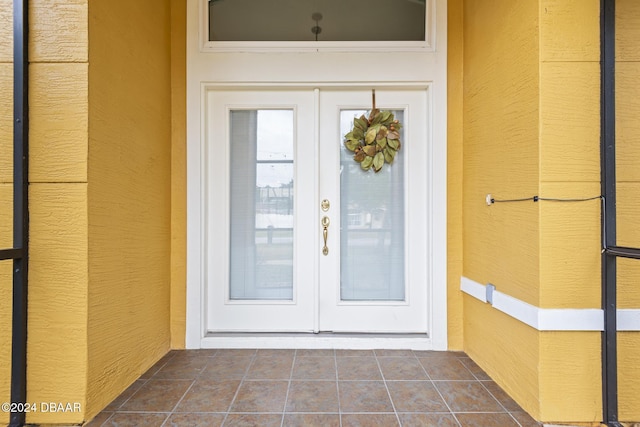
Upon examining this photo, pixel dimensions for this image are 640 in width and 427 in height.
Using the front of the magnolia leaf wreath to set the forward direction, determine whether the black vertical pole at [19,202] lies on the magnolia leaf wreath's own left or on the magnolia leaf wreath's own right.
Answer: on the magnolia leaf wreath's own right

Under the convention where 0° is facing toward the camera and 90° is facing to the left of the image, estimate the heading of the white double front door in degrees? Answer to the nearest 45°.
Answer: approximately 0°

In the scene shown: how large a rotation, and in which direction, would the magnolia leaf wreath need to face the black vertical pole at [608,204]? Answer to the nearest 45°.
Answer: approximately 45° to its left

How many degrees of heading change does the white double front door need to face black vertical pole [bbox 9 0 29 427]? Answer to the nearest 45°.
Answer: approximately 45° to its right

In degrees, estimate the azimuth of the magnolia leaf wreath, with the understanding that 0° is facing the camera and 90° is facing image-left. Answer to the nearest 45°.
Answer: approximately 0°

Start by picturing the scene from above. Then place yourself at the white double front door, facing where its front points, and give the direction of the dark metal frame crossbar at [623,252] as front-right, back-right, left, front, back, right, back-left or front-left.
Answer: front-left

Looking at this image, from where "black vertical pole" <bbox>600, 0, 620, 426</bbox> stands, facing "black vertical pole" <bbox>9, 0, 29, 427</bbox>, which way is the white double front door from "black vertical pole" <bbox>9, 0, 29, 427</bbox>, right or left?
right
